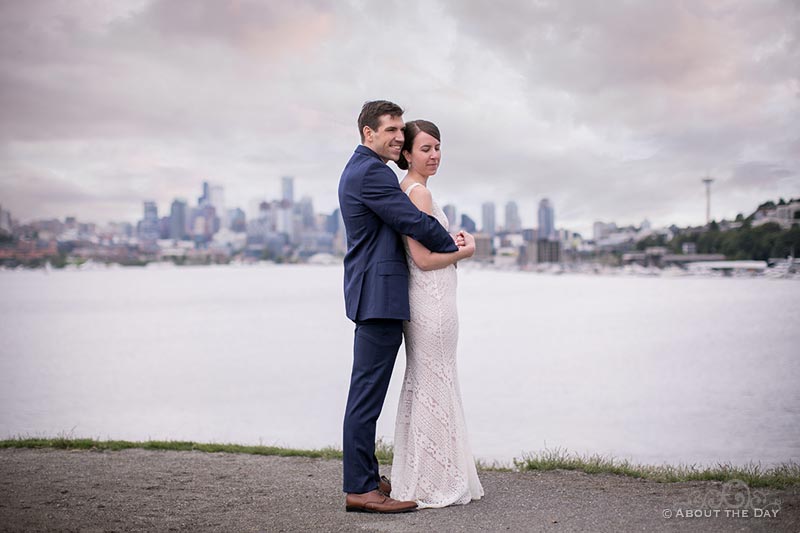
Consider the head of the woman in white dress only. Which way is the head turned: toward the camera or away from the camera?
toward the camera

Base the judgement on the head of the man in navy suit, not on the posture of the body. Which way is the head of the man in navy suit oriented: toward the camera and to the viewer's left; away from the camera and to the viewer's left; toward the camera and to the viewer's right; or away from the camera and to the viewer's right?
toward the camera and to the viewer's right

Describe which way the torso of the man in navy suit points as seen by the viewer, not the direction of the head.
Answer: to the viewer's right
